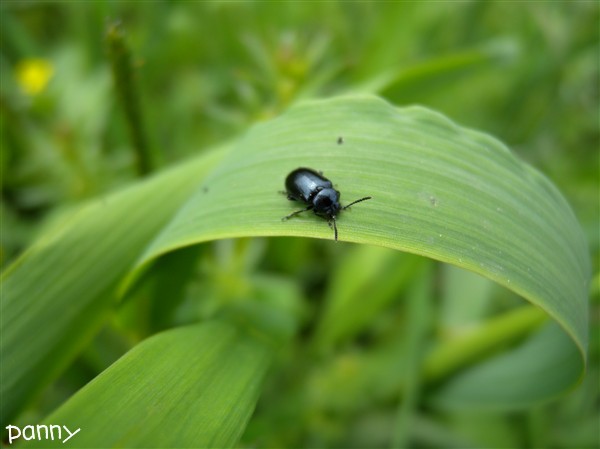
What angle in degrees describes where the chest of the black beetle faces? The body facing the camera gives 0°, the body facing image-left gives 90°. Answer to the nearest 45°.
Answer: approximately 315°

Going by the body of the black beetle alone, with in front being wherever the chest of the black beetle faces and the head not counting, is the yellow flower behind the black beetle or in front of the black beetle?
behind
